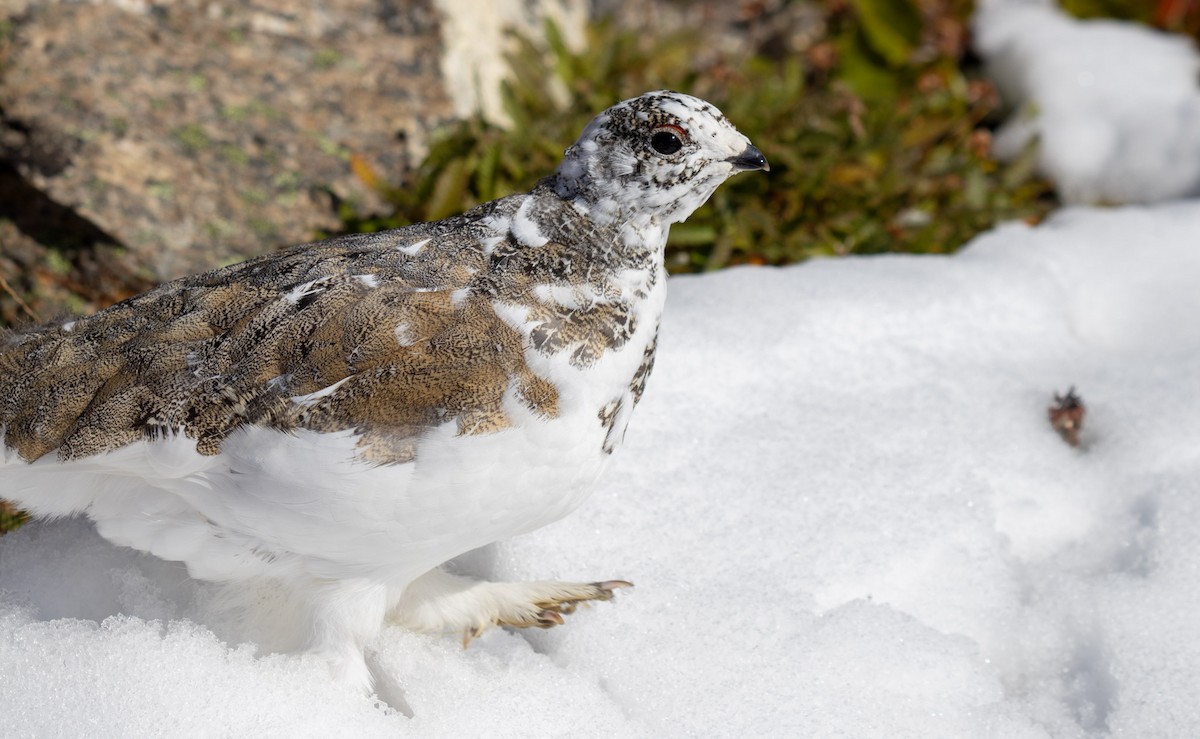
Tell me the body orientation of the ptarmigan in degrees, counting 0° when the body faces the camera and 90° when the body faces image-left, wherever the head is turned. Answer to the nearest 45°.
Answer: approximately 270°

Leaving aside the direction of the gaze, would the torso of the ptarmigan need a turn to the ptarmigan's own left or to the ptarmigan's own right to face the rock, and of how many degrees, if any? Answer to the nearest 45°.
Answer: approximately 90° to the ptarmigan's own left
